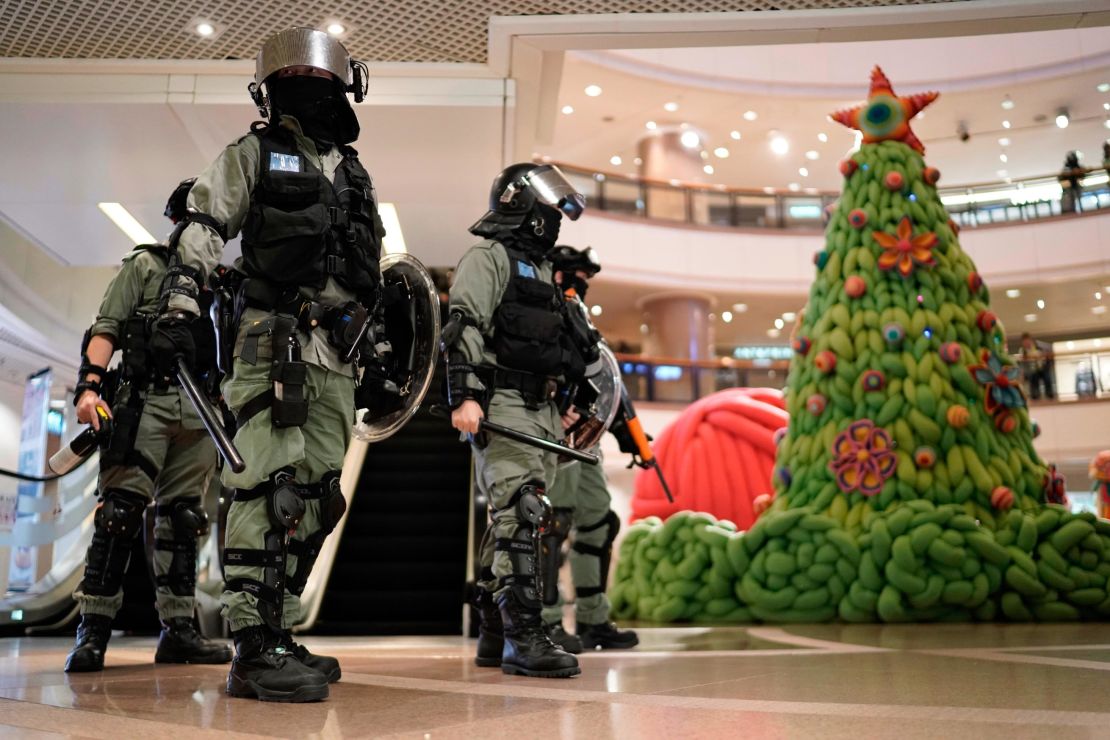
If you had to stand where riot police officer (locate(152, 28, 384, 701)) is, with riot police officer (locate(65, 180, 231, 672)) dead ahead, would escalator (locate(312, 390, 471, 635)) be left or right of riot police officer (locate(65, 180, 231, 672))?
right

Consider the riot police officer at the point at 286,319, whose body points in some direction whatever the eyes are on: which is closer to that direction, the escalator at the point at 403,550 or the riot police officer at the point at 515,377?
the riot police officer

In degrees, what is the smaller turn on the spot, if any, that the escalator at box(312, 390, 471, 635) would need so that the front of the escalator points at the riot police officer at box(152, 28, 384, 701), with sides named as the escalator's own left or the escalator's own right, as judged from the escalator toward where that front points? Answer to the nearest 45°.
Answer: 0° — it already faces them

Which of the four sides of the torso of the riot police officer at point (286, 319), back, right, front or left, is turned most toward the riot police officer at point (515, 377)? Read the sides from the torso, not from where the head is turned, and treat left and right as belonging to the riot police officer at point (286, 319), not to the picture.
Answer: left

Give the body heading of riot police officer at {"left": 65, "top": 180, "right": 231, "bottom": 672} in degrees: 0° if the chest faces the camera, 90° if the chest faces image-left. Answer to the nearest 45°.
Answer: approximately 315°

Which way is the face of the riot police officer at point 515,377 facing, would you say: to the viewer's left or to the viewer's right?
to the viewer's right

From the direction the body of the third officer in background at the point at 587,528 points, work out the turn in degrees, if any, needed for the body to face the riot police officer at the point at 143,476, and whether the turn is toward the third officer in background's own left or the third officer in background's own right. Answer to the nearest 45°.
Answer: approximately 135° to the third officer in background's own right

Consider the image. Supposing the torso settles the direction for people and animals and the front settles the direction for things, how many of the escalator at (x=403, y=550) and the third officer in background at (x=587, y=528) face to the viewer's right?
1

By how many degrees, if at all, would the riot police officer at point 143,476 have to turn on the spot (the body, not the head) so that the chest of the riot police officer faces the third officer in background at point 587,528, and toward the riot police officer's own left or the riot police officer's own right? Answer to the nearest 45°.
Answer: approximately 45° to the riot police officer's own left

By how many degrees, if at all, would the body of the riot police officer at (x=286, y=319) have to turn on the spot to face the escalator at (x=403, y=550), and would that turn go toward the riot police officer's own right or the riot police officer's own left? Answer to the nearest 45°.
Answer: approximately 135° to the riot police officer's own left

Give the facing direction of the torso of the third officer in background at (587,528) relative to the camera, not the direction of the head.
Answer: to the viewer's right
